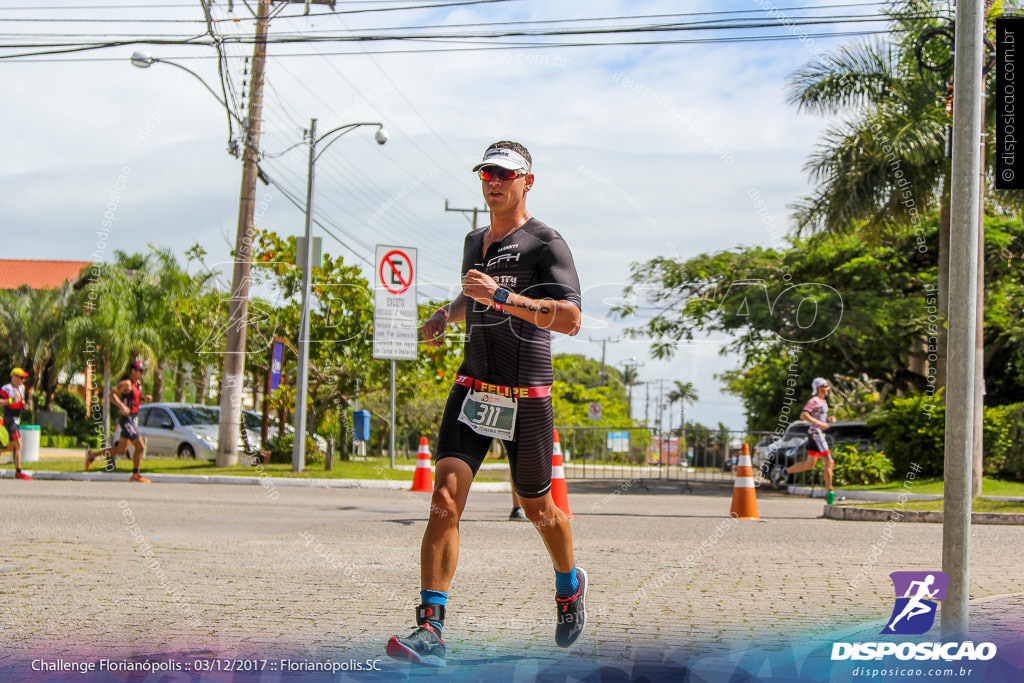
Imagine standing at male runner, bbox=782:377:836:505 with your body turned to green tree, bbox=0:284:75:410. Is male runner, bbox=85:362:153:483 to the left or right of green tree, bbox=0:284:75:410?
left

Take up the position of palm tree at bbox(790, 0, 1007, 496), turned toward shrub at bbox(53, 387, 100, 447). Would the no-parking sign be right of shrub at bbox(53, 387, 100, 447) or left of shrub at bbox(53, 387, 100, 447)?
left

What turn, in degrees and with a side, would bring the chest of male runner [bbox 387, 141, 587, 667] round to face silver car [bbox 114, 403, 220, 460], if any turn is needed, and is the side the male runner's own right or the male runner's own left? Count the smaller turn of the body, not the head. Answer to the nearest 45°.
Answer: approximately 135° to the male runner's own right

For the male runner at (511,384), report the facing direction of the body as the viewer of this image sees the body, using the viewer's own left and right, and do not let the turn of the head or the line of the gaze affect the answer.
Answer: facing the viewer and to the left of the viewer

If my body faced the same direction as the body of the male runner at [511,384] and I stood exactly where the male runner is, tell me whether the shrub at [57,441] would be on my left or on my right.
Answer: on my right

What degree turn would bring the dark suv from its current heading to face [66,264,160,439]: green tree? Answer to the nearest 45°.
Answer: approximately 45° to its right

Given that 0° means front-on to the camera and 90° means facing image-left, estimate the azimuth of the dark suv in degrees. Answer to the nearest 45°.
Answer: approximately 45°

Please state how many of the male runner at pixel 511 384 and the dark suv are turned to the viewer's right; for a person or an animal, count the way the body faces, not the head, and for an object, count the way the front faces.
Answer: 0

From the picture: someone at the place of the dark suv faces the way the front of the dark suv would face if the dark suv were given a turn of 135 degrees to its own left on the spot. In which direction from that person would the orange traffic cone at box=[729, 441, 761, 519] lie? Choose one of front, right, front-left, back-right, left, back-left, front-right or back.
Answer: right

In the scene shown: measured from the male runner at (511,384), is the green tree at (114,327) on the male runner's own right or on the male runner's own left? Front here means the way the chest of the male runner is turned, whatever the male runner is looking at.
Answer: on the male runner's own right
